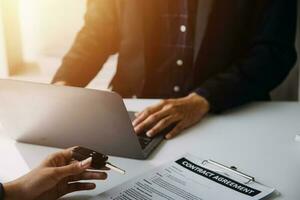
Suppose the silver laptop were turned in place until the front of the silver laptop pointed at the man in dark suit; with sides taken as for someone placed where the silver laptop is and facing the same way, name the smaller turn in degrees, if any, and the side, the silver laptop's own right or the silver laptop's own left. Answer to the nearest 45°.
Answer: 0° — it already faces them

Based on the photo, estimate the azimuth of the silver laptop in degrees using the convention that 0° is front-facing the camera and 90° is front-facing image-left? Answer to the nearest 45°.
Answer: approximately 225°
